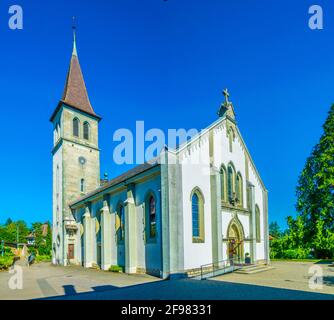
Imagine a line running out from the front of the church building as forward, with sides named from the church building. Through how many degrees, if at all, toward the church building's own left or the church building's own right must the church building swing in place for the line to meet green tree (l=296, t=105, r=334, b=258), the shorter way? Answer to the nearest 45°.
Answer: approximately 90° to the church building's own left
